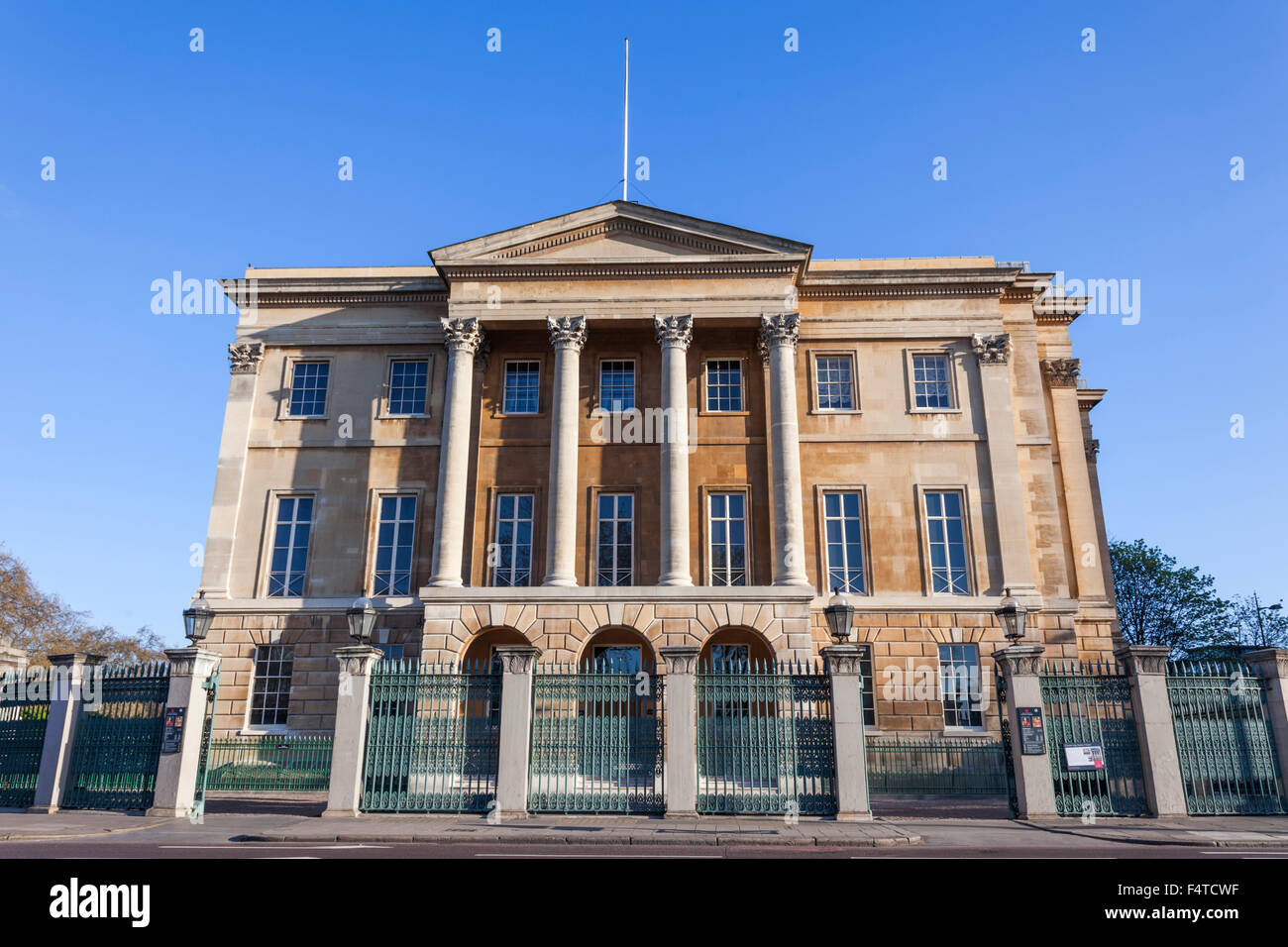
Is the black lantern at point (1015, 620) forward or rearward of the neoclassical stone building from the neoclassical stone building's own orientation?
forward

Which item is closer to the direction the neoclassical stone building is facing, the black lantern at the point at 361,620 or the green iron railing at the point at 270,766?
the black lantern

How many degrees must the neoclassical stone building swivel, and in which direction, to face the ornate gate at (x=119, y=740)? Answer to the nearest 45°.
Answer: approximately 45° to its right

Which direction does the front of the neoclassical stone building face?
toward the camera

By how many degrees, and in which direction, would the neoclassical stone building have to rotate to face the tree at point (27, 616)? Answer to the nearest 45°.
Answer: approximately 135° to its right

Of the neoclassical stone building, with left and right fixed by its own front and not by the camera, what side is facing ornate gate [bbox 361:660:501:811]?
front

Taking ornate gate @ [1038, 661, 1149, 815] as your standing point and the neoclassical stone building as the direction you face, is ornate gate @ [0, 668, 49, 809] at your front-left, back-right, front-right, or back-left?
front-left

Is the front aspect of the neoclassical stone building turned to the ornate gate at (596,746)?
yes

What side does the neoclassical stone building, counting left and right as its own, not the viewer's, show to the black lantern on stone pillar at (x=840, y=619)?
front

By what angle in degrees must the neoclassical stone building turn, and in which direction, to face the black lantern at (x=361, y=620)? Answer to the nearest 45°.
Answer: approximately 45° to its right
